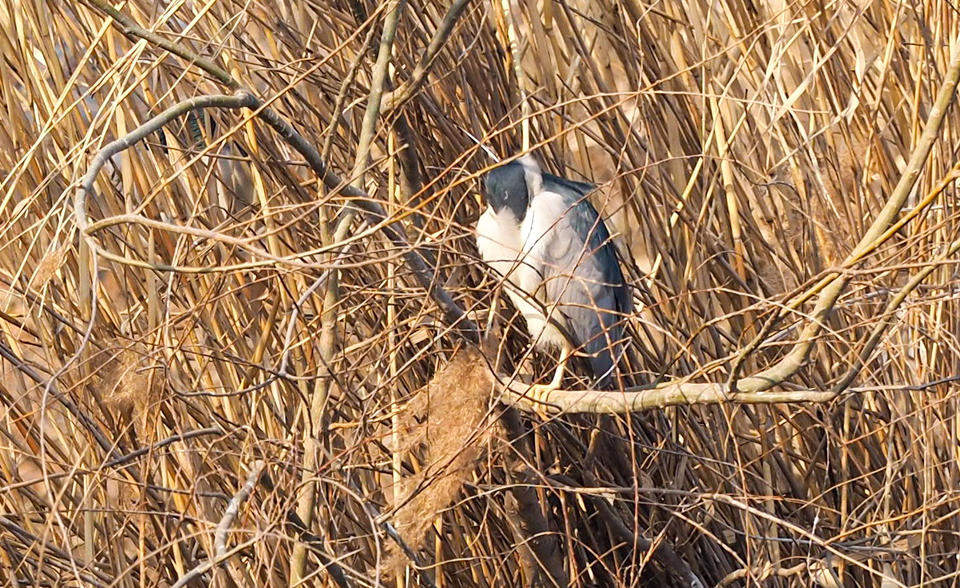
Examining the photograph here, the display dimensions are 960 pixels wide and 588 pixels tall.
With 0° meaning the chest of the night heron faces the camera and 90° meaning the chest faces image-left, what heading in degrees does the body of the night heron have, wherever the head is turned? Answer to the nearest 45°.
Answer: approximately 90°
